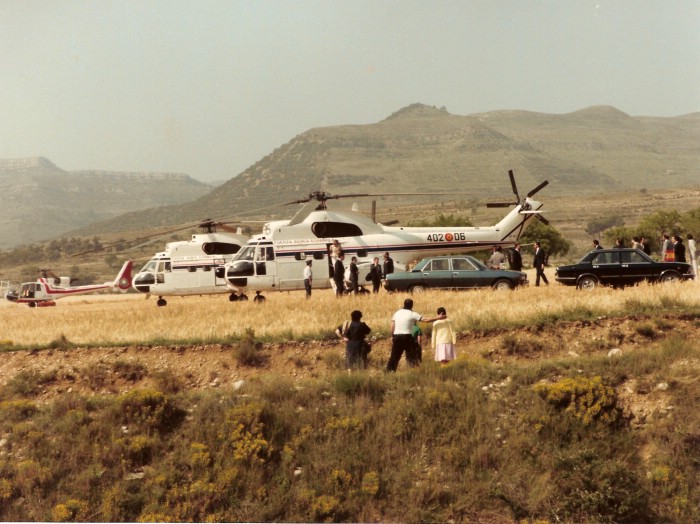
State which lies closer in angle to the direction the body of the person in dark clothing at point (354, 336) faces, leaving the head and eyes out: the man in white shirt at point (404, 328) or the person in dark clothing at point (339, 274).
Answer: the person in dark clothing

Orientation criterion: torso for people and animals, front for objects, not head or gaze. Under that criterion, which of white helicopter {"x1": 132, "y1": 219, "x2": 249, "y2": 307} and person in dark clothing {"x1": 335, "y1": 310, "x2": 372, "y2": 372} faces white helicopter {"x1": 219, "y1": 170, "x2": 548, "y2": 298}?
the person in dark clothing

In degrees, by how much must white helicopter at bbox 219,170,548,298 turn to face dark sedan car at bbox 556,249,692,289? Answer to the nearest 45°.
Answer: approximately 135° to its left

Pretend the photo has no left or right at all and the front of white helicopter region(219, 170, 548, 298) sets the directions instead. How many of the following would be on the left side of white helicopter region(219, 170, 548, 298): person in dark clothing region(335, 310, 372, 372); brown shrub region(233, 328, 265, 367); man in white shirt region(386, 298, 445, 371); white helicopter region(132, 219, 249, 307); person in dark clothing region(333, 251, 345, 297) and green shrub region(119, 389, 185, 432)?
5

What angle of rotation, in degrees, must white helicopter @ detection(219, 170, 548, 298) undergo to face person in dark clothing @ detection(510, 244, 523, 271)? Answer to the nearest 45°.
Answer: approximately 180°

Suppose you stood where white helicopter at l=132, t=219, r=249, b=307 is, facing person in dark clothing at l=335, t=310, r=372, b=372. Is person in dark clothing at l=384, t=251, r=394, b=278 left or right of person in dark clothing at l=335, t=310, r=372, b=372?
left

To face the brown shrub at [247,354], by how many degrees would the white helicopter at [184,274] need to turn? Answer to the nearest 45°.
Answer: approximately 90° to its left

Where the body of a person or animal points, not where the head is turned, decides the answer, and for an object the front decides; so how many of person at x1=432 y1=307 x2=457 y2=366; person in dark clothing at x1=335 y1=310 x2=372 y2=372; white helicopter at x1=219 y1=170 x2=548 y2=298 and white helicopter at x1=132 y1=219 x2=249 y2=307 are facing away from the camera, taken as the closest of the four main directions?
2

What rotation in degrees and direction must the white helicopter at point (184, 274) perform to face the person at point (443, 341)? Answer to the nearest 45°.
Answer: approximately 90° to its left

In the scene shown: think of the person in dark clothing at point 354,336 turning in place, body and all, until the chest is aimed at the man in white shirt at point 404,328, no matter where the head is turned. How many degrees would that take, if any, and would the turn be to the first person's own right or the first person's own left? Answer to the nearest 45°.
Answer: approximately 135° to the first person's own right

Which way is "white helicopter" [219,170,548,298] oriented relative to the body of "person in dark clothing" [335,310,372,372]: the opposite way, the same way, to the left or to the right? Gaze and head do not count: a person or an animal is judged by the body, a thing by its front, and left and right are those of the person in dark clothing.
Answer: to the left

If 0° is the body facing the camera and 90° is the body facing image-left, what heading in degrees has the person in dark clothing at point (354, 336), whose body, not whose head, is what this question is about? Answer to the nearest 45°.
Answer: approximately 180°

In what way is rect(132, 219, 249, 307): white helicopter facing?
to the viewer's left

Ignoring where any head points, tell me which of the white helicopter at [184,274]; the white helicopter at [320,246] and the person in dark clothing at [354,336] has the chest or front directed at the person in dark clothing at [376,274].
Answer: the person in dark clothing at [354,336]

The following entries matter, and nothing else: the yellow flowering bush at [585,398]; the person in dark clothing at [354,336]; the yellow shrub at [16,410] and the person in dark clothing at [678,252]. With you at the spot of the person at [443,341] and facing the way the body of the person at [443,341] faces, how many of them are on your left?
2

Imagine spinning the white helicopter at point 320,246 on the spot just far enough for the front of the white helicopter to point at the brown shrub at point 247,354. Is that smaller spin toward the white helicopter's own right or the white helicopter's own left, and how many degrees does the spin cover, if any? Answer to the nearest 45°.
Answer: approximately 90° to the white helicopter's own left

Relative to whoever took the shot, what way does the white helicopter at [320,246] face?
facing to the left of the viewer
